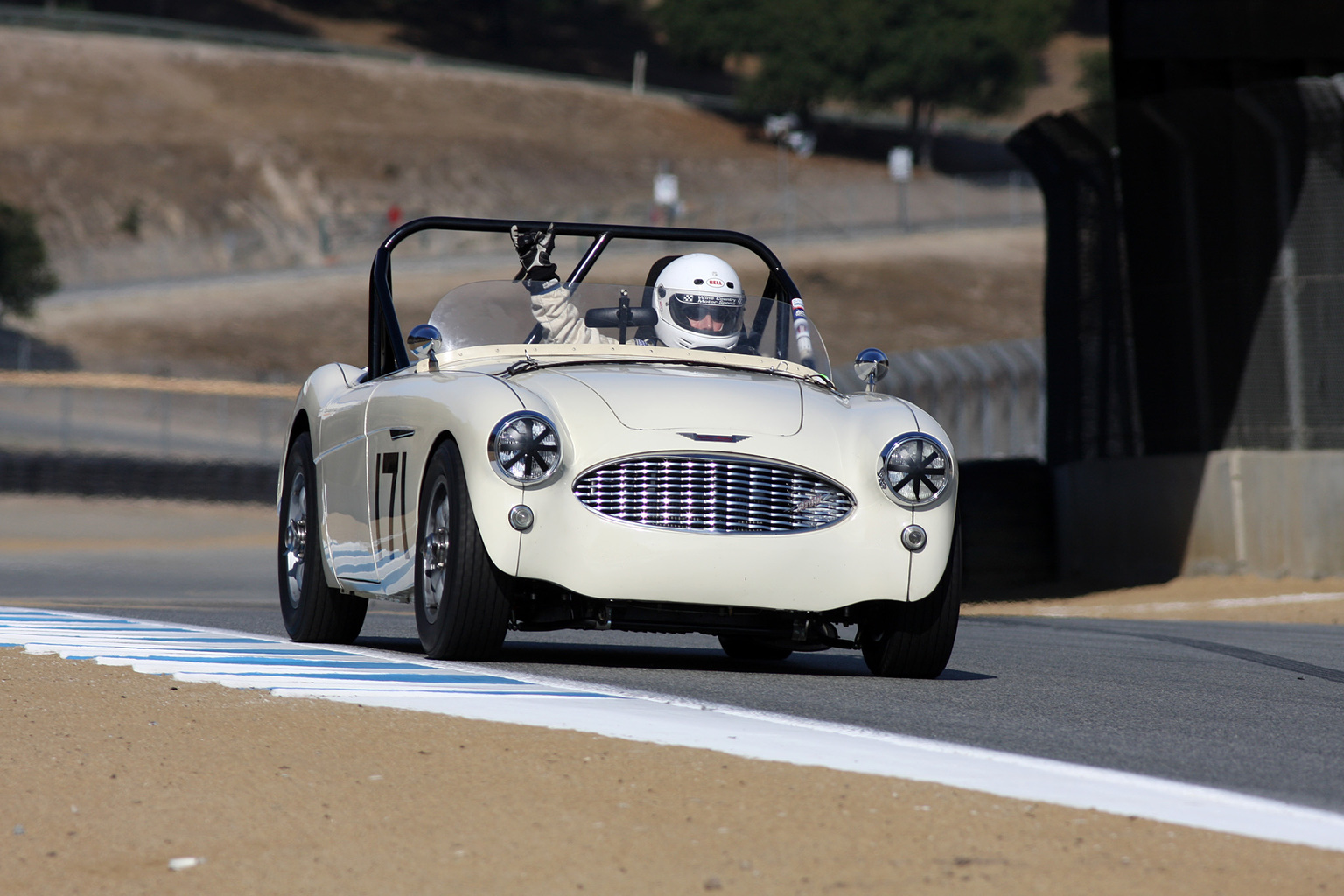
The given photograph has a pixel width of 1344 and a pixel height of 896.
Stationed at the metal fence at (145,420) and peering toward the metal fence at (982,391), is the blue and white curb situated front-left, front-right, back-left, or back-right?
front-right

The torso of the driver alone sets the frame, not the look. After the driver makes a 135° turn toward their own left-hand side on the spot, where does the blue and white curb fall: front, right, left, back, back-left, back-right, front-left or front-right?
back

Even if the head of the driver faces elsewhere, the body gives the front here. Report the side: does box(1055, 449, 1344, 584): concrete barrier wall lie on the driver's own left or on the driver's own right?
on the driver's own left

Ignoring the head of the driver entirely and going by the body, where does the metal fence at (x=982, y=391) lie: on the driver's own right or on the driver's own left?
on the driver's own left

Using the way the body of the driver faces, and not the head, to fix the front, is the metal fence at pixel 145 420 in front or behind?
behind

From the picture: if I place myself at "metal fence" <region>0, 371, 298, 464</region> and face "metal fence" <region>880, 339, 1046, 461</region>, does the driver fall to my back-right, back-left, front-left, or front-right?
front-right

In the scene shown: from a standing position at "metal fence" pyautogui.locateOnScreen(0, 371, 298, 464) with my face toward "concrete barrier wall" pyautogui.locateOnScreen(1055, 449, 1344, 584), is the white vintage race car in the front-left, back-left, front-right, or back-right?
front-right
